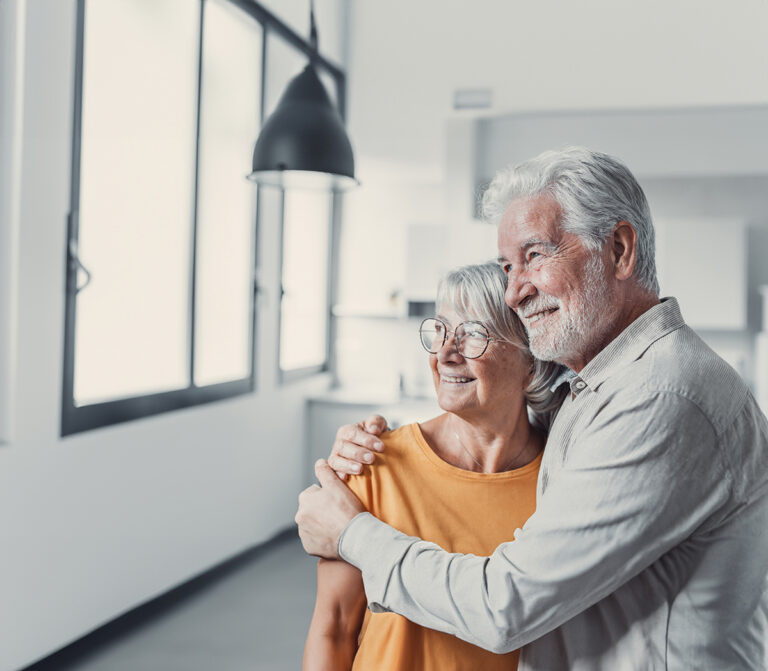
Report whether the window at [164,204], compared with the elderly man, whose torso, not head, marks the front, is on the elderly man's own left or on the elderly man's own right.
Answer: on the elderly man's own right

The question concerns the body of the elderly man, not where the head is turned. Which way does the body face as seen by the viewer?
to the viewer's left

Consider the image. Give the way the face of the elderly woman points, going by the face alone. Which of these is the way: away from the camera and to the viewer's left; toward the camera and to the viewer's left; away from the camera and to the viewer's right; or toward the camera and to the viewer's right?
toward the camera and to the viewer's left

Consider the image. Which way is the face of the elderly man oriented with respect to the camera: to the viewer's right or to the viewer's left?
to the viewer's left

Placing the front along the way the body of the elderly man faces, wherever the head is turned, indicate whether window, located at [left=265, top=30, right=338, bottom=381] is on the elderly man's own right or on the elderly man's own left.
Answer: on the elderly man's own right
